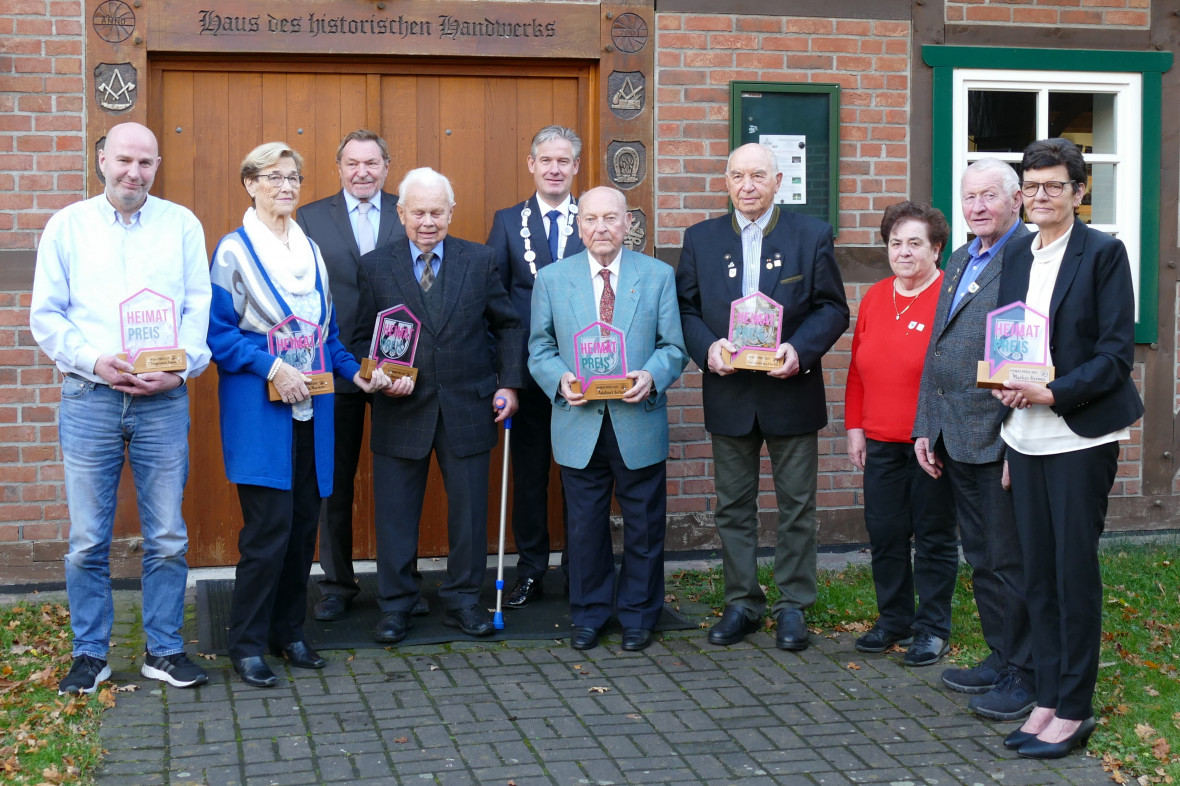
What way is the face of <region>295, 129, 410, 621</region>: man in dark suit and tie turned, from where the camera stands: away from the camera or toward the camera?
toward the camera

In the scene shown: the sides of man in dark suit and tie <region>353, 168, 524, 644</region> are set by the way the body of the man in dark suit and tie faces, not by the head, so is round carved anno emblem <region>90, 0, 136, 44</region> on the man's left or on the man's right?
on the man's right

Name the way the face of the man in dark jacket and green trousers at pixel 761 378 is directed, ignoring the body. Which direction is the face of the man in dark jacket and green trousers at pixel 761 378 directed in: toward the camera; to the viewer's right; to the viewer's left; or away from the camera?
toward the camera

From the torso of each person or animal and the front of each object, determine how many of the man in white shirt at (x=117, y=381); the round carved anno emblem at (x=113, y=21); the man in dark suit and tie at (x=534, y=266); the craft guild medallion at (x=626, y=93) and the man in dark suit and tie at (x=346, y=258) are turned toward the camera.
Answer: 5

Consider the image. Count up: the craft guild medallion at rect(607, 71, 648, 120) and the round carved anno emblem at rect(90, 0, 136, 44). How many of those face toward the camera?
2

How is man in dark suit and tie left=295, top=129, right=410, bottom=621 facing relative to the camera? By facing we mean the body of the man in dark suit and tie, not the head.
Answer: toward the camera

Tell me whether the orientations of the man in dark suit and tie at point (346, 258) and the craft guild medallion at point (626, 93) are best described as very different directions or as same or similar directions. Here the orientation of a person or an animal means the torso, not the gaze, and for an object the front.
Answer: same or similar directions

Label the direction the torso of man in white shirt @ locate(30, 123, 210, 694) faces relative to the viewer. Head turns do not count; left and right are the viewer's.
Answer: facing the viewer

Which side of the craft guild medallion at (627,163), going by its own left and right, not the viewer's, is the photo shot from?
front

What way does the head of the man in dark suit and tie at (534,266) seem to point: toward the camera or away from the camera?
toward the camera

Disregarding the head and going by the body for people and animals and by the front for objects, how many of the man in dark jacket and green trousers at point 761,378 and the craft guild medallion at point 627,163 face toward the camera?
2

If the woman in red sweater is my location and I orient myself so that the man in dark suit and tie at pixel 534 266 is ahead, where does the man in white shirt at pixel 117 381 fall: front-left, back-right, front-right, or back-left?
front-left

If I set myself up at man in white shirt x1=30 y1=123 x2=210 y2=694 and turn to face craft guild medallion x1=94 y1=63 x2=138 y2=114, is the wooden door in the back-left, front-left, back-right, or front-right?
front-right

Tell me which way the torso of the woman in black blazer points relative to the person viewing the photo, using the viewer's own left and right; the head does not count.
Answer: facing the viewer and to the left of the viewer
